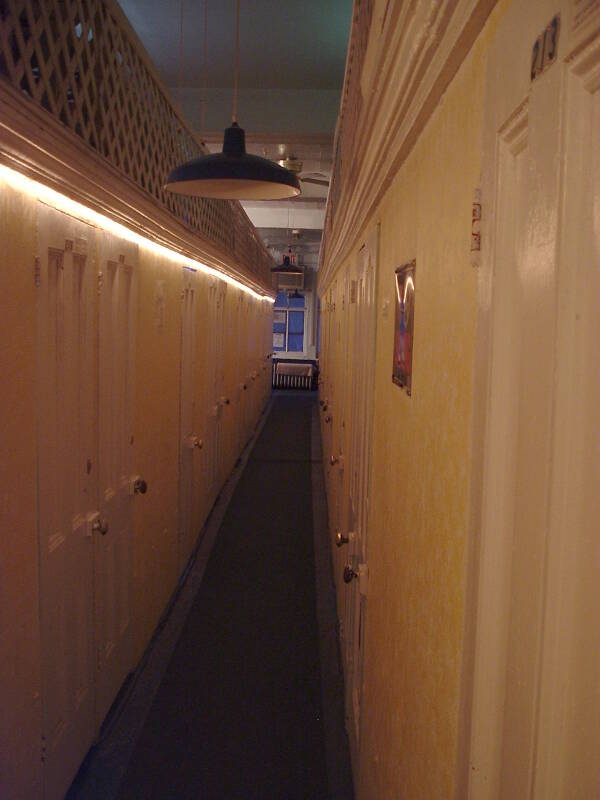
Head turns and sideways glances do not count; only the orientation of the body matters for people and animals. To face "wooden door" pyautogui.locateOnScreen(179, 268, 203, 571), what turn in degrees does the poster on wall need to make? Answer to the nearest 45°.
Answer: approximately 45° to its right

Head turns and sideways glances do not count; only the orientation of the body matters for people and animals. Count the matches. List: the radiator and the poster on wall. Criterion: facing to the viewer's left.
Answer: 1

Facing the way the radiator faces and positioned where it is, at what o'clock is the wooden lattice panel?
The wooden lattice panel is roughly at 12 o'clock from the radiator.

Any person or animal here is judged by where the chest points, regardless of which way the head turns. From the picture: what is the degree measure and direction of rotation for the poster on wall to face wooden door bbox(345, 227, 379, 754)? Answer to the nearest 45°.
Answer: approximately 90° to its right

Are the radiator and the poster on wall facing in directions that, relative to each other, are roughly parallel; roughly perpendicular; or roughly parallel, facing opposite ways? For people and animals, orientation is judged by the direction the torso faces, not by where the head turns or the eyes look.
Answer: roughly perpendicular

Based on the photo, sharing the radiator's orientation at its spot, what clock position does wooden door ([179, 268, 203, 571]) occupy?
The wooden door is roughly at 12 o'clock from the radiator.

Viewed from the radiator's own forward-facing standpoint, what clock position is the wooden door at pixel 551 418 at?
The wooden door is roughly at 12 o'clock from the radiator.

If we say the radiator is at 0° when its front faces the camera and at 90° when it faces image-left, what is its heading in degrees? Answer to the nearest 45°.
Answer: approximately 0°

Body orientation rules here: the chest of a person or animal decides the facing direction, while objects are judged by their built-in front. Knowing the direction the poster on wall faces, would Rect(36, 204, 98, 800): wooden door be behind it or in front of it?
in front

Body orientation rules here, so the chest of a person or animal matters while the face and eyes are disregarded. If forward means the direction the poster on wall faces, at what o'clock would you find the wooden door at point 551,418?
The wooden door is roughly at 9 o'clock from the poster on wall.

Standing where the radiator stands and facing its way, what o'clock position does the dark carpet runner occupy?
The dark carpet runner is roughly at 12 o'clock from the radiator.

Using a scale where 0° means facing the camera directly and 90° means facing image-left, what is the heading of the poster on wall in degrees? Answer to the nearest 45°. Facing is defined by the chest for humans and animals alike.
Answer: approximately 90°
